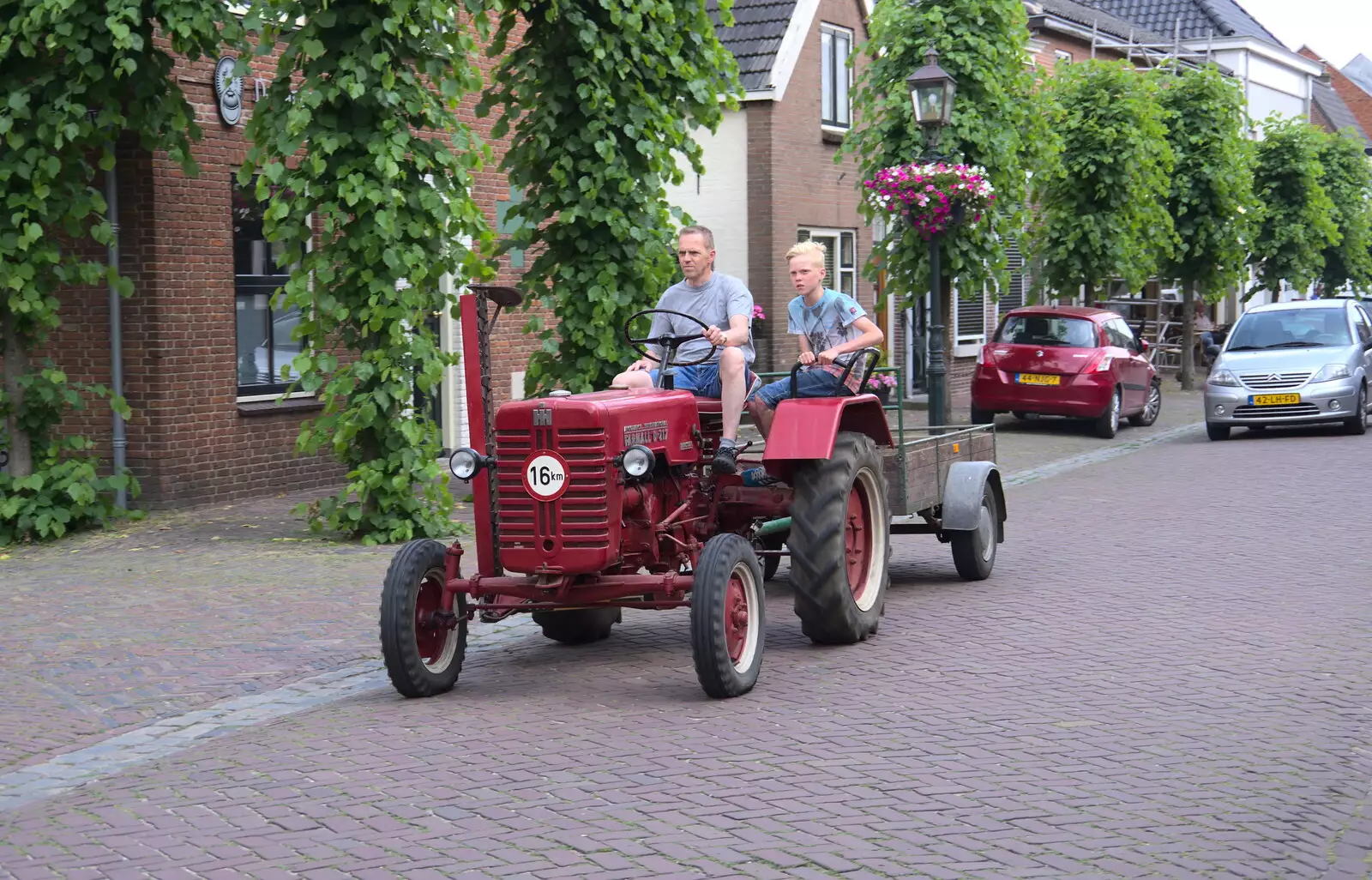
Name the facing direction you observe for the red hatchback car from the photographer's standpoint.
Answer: facing away from the viewer and to the right of the viewer

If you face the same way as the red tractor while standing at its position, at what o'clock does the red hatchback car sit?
The red hatchback car is roughly at 5 o'clock from the red tractor.

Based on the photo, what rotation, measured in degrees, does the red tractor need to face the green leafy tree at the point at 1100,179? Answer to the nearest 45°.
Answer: approximately 135° to its right

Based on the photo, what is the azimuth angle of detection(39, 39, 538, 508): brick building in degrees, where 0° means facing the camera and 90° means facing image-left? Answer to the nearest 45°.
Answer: approximately 315°

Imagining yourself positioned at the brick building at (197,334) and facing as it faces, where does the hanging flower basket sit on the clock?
The hanging flower basket is roughly at 10 o'clock from the brick building.

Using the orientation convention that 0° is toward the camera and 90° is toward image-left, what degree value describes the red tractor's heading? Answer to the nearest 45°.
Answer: approximately 45°

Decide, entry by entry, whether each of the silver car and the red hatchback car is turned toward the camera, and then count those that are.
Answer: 1

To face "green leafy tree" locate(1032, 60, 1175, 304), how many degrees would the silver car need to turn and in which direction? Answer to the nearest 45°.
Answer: approximately 135° to its right

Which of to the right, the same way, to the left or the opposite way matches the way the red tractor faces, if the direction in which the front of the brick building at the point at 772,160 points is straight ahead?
to the right

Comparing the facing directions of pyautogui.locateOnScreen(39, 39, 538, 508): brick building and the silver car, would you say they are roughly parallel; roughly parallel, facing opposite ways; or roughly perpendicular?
roughly perpendicular
